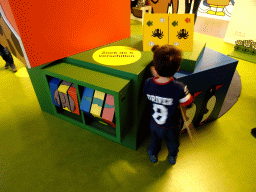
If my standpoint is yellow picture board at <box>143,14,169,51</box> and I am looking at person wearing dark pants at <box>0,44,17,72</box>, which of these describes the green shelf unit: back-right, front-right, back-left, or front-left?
front-left

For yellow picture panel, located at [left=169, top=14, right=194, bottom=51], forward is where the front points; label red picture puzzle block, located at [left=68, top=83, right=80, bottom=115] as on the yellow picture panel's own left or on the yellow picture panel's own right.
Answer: on the yellow picture panel's own right

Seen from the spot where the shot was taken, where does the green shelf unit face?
facing the viewer and to the left of the viewer

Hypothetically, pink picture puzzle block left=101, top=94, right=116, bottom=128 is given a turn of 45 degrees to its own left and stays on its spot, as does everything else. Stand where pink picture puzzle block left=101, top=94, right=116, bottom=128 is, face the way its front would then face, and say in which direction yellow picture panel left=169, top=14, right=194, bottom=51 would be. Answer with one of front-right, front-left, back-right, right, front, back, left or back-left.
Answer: back-left

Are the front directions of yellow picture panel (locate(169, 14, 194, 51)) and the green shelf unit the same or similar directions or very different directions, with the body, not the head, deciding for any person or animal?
same or similar directions

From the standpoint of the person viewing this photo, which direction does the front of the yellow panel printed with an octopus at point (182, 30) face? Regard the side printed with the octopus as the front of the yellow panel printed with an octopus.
facing the viewer

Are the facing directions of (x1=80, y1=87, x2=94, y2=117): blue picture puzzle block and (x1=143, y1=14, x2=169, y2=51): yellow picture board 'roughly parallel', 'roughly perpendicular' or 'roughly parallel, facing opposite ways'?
roughly parallel

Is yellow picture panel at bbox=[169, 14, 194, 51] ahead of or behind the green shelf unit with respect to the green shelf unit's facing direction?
behind

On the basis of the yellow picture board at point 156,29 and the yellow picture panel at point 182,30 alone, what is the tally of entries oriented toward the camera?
2

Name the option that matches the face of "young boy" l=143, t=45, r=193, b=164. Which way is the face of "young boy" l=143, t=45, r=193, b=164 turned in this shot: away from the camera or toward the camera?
away from the camera

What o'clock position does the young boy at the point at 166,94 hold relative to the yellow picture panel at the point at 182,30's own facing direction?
The young boy is roughly at 12 o'clock from the yellow picture panel.

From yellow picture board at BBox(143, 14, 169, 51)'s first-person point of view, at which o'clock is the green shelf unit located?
The green shelf unit is roughly at 1 o'clock from the yellow picture board.

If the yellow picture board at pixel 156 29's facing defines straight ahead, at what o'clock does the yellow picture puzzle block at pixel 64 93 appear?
The yellow picture puzzle block is roughly at 2 o'clock from the yellow picture board.

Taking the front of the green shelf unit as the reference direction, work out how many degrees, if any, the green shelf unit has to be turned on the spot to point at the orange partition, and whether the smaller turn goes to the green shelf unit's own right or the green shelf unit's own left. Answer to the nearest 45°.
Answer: approximately 135° to the green shelf unit's own right

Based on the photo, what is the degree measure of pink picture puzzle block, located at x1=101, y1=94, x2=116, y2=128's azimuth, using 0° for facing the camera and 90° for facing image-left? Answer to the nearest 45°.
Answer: approximately 45°

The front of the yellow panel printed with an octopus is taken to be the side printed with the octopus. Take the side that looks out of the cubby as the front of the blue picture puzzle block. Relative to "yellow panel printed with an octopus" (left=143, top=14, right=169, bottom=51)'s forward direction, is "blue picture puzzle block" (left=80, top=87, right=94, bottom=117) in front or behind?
in front

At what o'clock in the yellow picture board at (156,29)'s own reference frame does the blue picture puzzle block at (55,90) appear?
The blue picture puzzle block is roughly at 2 o'clock from the yellow picture board.

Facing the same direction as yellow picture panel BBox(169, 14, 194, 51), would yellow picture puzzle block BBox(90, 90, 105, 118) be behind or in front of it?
in front

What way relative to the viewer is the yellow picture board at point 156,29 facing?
toward the camera

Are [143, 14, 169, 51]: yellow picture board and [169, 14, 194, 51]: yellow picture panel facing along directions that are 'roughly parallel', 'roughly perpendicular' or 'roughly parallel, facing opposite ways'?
roughly parallel
